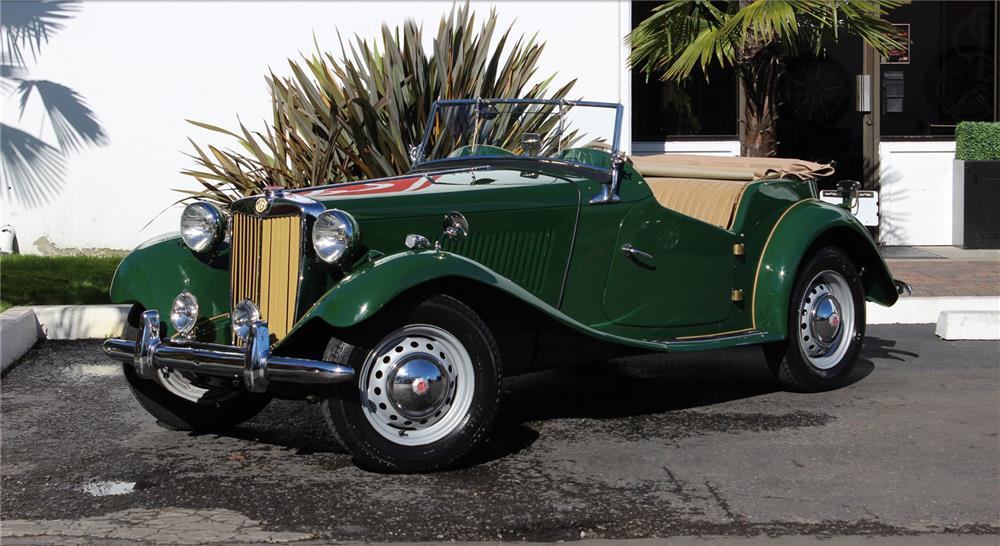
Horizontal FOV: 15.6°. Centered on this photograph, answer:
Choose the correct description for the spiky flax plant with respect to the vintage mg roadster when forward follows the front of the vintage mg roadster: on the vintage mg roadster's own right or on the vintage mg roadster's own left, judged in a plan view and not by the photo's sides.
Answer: on the vintage mg roadster's own right

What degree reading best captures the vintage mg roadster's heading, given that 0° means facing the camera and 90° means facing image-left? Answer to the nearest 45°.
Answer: approximately 45°

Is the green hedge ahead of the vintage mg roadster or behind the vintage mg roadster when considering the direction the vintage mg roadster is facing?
behind
